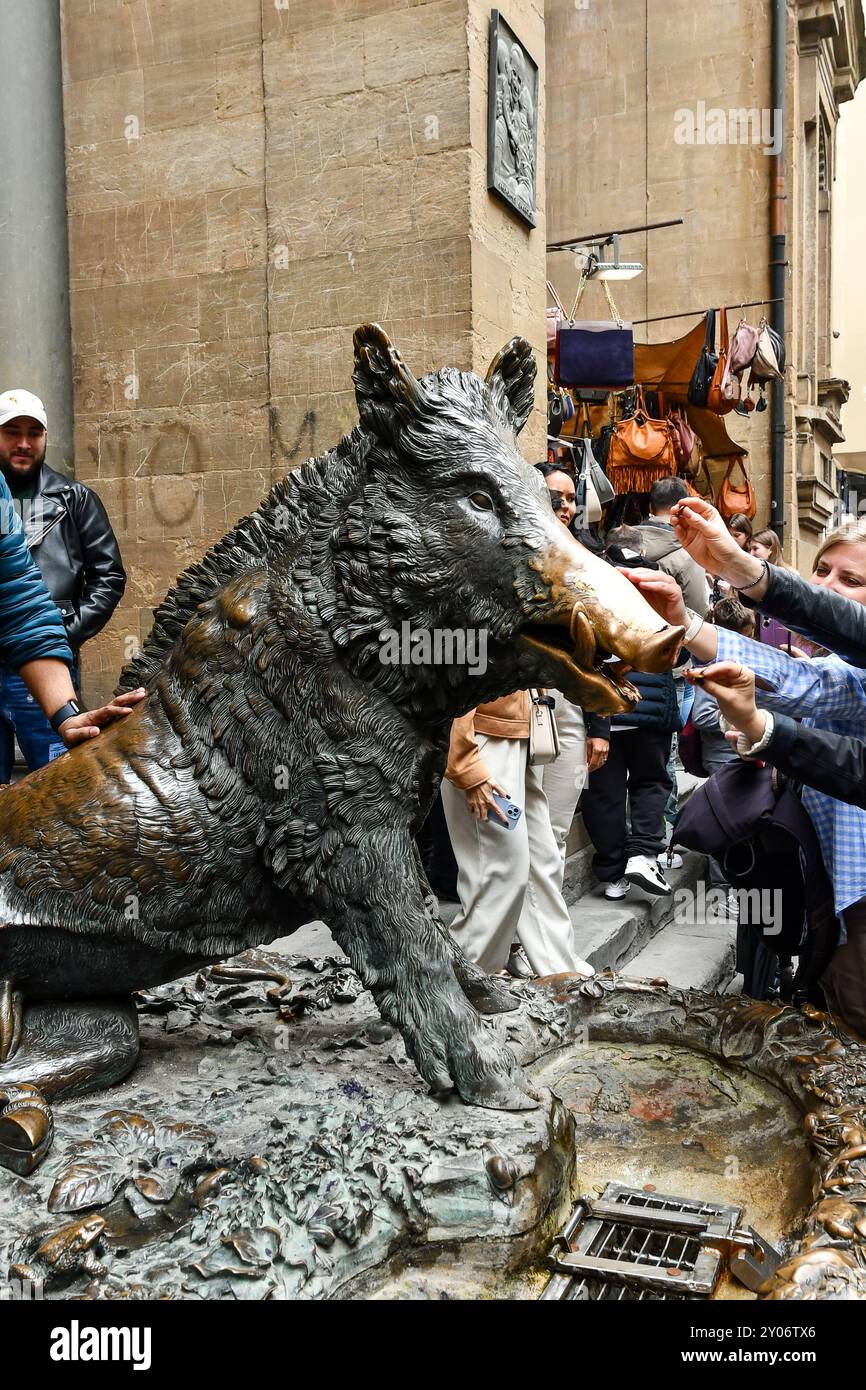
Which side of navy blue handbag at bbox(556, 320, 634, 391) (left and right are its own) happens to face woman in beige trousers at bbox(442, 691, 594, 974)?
front

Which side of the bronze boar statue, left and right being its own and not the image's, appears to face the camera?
right

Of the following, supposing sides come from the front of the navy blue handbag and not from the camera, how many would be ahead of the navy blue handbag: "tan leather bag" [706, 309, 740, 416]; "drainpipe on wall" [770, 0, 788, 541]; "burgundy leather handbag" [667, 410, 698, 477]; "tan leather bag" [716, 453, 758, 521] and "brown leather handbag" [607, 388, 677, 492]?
0

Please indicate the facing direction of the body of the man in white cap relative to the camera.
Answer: toward the camera

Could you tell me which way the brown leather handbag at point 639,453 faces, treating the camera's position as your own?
facing the viewer

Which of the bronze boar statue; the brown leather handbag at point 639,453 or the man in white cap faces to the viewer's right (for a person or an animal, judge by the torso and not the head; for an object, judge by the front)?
the bronze boar statue

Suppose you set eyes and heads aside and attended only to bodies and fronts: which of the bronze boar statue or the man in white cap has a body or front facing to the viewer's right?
the bronze boar statue

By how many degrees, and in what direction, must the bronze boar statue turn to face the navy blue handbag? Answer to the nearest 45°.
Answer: approximately 90° to its left

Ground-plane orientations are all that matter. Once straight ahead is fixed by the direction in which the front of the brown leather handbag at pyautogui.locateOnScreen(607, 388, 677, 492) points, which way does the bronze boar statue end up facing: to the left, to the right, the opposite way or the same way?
to the left

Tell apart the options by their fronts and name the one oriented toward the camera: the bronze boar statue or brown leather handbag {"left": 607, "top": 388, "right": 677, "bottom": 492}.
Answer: the brown leather handbag

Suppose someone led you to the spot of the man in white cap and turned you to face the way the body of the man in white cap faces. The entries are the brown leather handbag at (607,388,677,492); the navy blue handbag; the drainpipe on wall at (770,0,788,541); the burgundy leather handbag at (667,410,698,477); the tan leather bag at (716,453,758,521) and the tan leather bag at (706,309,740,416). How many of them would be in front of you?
0

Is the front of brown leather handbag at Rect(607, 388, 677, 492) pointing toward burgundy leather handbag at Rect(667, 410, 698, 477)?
no

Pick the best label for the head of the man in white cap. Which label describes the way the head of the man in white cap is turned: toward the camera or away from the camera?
toward the camera

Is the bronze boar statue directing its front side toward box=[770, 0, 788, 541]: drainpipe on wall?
no

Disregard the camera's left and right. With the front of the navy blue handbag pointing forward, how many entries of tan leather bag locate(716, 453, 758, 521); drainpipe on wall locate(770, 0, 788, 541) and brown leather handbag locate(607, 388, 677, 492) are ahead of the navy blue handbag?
0

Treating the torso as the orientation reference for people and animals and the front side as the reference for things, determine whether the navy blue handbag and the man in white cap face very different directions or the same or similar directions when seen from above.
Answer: same or similar directions
